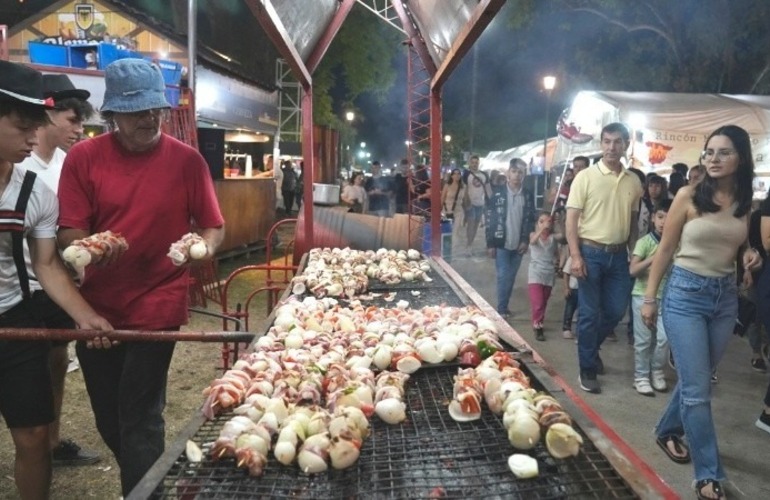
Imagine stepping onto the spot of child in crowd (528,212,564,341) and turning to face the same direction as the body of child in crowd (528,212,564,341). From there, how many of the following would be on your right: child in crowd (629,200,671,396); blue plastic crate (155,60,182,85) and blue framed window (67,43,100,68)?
2

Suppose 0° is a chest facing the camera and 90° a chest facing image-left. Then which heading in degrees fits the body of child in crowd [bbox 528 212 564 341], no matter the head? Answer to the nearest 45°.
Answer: approximately 0°
